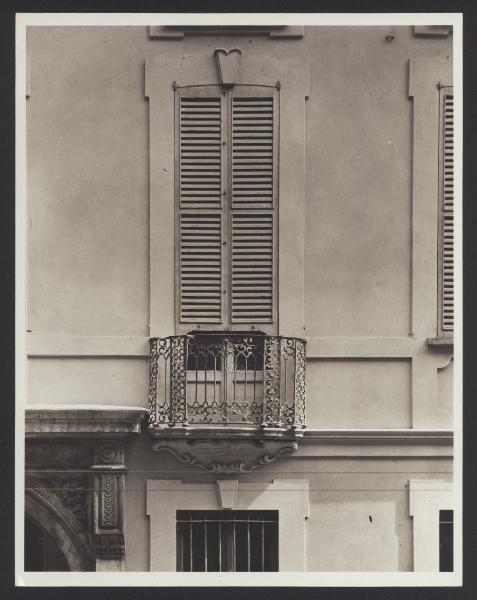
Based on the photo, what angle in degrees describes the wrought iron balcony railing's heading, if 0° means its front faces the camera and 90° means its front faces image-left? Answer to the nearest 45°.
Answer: approximately 0°
